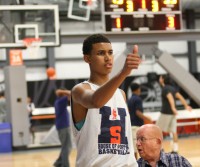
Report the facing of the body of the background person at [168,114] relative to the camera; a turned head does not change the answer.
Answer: to the viewer's left

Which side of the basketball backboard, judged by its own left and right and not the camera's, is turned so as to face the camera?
front

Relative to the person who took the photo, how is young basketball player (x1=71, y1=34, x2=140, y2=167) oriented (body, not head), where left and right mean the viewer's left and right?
facing the viewer and to the right of the viewer

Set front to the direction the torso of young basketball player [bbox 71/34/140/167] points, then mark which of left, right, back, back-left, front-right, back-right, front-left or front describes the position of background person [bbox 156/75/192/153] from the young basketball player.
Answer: back-left

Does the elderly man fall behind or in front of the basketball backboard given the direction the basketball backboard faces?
in front

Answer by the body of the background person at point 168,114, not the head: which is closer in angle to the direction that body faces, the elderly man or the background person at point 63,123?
the background person

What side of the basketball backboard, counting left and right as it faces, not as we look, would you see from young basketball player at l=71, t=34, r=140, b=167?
front
